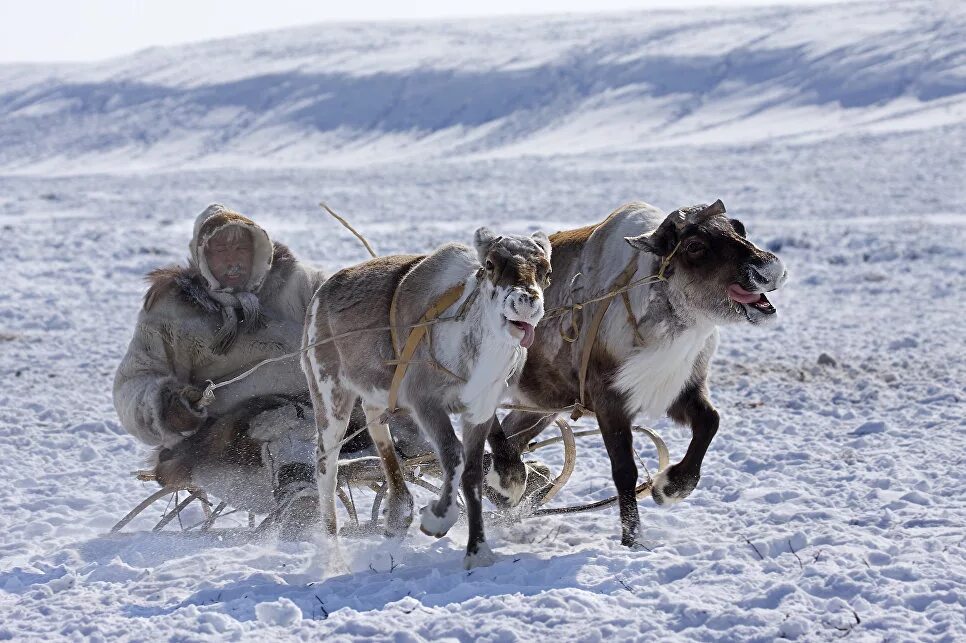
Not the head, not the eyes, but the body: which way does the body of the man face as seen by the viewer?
toward the camera

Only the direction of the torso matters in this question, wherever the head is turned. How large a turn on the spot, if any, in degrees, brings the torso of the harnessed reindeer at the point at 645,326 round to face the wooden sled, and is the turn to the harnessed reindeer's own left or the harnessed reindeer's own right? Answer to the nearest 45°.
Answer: approximately 135° to the harnessed reindeer's own right

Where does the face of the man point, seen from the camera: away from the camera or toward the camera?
toward the camera

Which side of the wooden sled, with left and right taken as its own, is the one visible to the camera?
right

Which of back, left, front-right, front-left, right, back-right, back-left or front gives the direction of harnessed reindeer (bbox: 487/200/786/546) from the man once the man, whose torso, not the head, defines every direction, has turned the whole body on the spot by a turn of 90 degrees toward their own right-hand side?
back-left

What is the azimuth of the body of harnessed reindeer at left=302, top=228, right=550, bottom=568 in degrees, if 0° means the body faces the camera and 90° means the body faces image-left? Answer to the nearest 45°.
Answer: approximately 315°

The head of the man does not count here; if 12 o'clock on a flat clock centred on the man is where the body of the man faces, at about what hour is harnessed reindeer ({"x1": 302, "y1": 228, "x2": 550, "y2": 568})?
The harnessed reindeer is roughly at 11 o'clock from the man.
